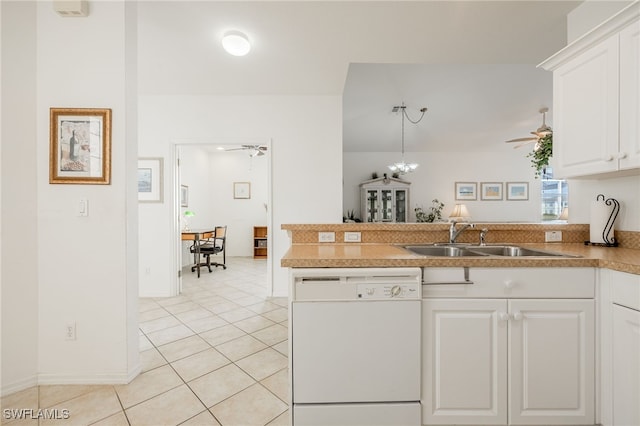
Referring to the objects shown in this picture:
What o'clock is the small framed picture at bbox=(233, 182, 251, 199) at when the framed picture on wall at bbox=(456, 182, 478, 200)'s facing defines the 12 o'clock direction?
The small framed picture is roughly at 2 o'clock from the framed picture on wall.

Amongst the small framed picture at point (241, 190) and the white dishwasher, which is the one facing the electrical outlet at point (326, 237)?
the small framed picture

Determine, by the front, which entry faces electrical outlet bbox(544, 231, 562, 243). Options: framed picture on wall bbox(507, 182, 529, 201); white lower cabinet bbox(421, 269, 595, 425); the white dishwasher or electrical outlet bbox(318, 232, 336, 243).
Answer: the framed picture on wall

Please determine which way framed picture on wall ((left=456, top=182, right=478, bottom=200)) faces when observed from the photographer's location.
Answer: facing the viewer

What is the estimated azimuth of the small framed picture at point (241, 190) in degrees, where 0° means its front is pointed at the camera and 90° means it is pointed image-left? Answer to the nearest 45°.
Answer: approximately 0°

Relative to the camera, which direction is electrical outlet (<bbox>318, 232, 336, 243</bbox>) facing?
toward the camera

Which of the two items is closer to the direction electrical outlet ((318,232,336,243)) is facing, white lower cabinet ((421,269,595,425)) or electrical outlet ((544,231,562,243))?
the white lower cabinet

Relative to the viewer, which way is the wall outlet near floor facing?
toward the camera

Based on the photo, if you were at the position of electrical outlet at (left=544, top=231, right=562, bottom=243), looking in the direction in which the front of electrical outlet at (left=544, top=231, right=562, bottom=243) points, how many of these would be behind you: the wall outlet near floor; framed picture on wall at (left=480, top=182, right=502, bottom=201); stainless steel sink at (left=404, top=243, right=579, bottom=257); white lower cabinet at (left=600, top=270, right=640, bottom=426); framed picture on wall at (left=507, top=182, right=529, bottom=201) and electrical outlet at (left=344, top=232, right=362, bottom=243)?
2

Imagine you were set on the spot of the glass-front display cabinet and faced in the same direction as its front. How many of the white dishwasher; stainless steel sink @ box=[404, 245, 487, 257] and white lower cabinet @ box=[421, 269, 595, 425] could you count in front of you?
3

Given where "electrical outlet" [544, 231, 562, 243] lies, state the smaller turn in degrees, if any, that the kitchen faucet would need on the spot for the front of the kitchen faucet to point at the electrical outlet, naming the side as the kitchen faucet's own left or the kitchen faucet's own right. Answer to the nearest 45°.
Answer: approximately 45° to the kitchen faucet's own left

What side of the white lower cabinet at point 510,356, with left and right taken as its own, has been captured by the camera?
front
